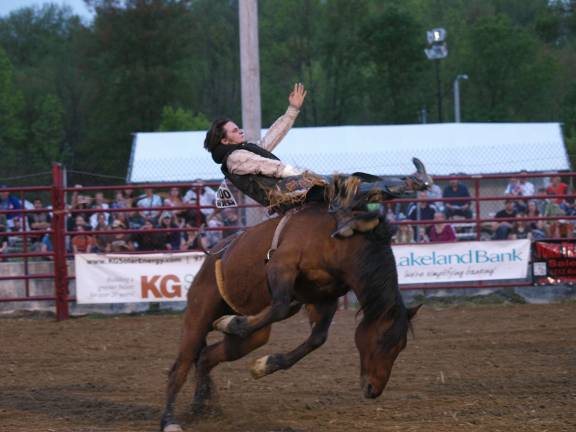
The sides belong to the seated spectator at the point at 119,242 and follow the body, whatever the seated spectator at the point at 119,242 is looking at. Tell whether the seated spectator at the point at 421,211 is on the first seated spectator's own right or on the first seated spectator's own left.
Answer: on the first seated spectator's own left

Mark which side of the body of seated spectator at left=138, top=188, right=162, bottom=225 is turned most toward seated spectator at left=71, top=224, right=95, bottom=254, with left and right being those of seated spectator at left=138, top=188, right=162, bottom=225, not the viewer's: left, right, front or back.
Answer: right

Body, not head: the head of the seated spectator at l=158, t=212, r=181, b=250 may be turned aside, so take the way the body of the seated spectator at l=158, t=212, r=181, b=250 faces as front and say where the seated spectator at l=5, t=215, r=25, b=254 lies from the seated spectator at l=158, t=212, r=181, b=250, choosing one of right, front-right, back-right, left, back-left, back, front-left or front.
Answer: back-right

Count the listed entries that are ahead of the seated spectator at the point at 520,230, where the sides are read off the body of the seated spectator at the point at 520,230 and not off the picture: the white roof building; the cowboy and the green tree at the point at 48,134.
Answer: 1

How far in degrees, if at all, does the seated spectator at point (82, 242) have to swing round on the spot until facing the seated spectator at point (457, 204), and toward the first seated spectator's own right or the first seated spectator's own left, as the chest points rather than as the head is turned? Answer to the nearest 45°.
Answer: approximately 90° to the first seated spectator's own left

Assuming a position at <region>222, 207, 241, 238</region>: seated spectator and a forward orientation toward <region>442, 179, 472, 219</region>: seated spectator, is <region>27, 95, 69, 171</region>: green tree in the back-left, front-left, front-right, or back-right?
back-left

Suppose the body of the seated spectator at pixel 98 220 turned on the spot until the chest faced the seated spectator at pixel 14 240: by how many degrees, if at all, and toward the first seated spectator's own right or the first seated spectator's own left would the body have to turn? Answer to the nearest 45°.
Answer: approximately 135° to the first seated spectator's own right

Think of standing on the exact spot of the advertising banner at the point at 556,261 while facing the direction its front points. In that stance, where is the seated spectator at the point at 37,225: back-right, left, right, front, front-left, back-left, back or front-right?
right

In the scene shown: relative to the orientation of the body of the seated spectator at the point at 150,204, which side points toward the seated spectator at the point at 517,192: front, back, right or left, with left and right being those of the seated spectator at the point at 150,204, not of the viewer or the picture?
left

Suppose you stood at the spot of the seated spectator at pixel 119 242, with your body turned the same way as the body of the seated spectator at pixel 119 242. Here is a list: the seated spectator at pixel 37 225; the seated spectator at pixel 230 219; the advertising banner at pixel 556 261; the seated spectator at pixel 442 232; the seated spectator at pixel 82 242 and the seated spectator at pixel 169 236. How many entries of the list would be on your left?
4
